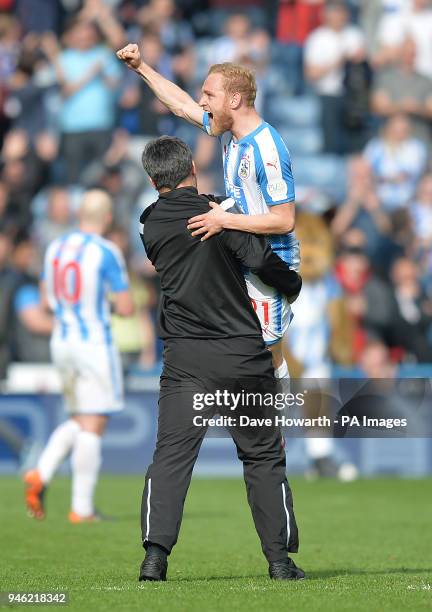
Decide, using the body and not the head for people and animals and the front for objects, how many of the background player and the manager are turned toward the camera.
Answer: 0

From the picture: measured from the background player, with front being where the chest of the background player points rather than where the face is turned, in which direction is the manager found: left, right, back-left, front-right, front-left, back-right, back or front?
back-right

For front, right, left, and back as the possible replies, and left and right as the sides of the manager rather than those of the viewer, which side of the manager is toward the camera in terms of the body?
back

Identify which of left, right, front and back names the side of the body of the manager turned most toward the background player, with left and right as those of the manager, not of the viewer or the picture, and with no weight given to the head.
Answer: front

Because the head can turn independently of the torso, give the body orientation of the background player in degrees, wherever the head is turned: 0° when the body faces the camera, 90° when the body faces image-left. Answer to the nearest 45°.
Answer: approximately 225°

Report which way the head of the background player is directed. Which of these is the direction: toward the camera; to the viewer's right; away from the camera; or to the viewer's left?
away from the camera
